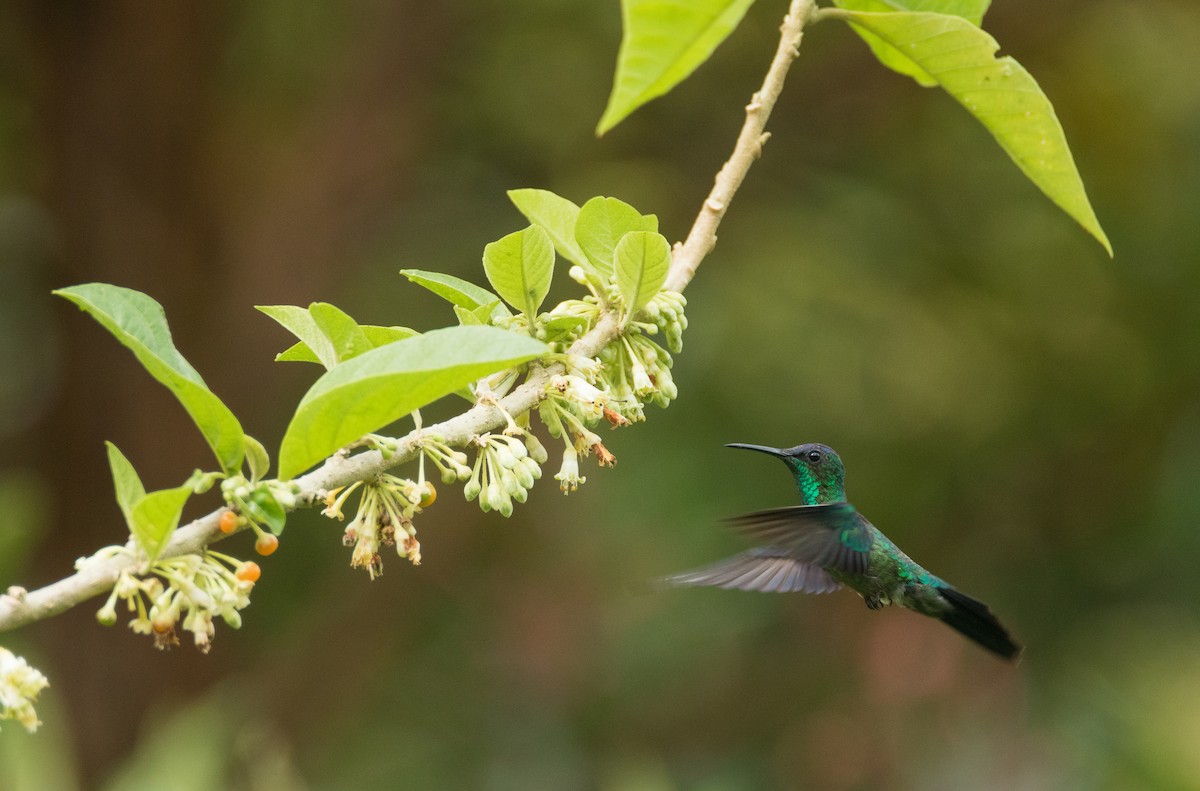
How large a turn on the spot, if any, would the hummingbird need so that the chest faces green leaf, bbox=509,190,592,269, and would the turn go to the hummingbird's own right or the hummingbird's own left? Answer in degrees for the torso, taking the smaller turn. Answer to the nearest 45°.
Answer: approximately 45° to the hummingbird's own left

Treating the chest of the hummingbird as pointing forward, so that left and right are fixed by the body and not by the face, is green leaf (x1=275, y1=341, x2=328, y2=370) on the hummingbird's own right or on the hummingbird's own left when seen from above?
on the hummingbird's own left

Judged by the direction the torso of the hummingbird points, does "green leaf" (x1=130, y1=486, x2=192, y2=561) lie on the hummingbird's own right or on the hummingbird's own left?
on the hummingbird's own left

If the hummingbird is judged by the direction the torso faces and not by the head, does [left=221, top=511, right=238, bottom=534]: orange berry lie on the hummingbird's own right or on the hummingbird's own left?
on the hummingbird's own left

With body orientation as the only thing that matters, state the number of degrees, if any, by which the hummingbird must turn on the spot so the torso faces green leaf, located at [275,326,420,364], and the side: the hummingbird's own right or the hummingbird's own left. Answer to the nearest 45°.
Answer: approximately 45° to the hummingbird's own left

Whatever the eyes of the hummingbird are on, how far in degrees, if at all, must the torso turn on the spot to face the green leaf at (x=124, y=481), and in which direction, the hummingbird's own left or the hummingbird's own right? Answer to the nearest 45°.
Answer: approximately 45° to the hummingbird's own left

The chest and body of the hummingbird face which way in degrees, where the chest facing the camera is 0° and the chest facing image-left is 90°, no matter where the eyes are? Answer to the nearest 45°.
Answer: approximately 90°
